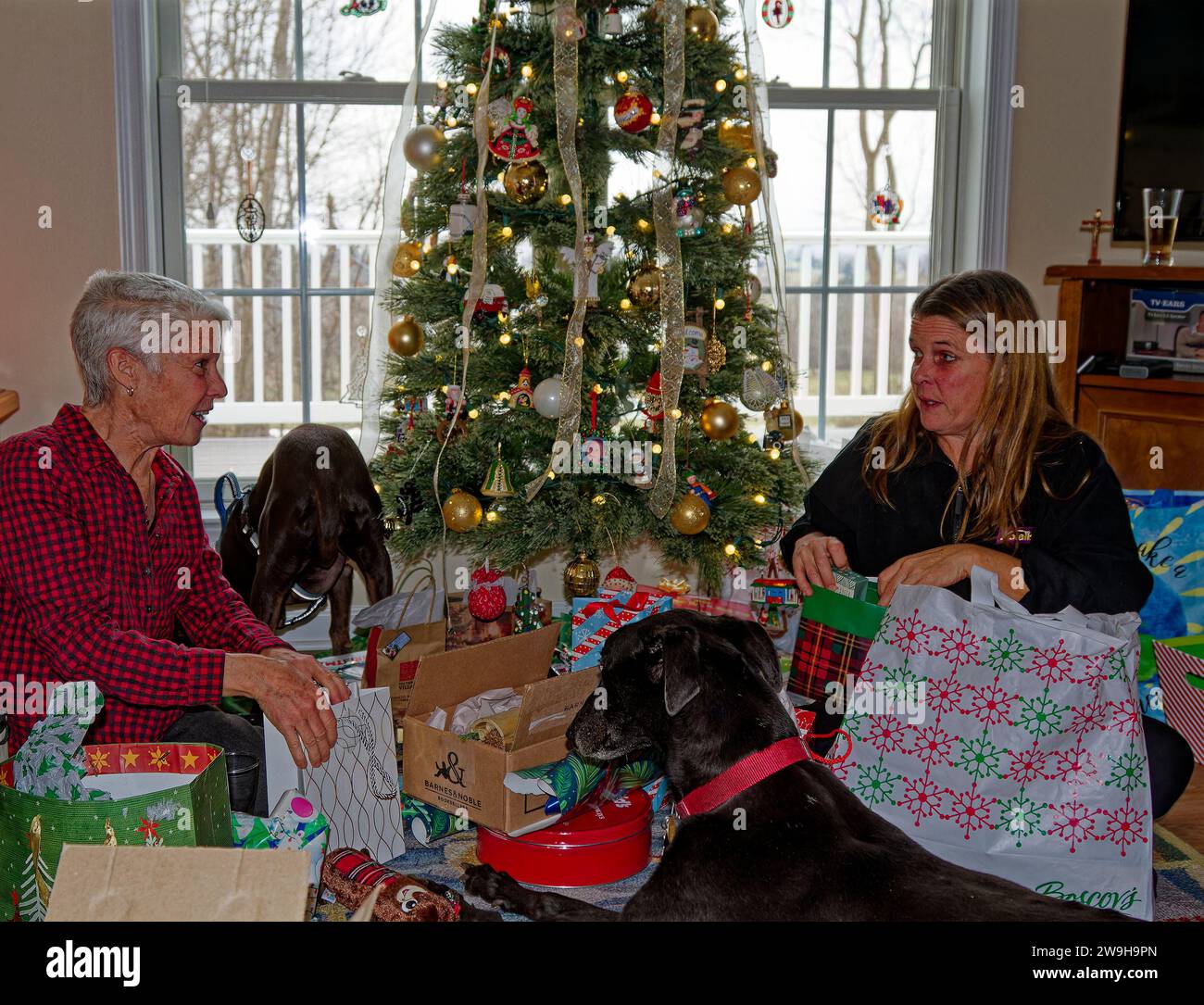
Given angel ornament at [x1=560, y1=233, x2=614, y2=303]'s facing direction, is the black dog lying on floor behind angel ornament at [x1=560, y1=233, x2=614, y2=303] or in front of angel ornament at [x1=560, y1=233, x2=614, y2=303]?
in front

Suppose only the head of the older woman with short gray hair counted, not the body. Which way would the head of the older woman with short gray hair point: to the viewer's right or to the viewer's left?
to the viewer's right

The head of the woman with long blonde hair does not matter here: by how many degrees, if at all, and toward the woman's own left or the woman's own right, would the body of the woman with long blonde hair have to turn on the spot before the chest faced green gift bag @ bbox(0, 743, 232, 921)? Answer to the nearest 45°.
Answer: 0° — they already face it

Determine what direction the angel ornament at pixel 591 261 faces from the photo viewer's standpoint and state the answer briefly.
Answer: facing the viewer

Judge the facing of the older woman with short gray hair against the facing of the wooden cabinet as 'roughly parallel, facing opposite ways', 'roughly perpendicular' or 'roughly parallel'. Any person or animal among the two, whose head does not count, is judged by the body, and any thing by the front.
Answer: roughly perpendicular

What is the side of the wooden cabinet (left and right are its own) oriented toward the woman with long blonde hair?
front

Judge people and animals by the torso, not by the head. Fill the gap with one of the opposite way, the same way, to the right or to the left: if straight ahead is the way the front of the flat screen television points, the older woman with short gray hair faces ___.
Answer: to the left

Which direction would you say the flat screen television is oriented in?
toward the camera

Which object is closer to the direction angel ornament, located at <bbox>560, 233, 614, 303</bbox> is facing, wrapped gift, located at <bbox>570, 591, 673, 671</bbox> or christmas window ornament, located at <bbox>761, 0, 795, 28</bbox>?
the wrapped gift
